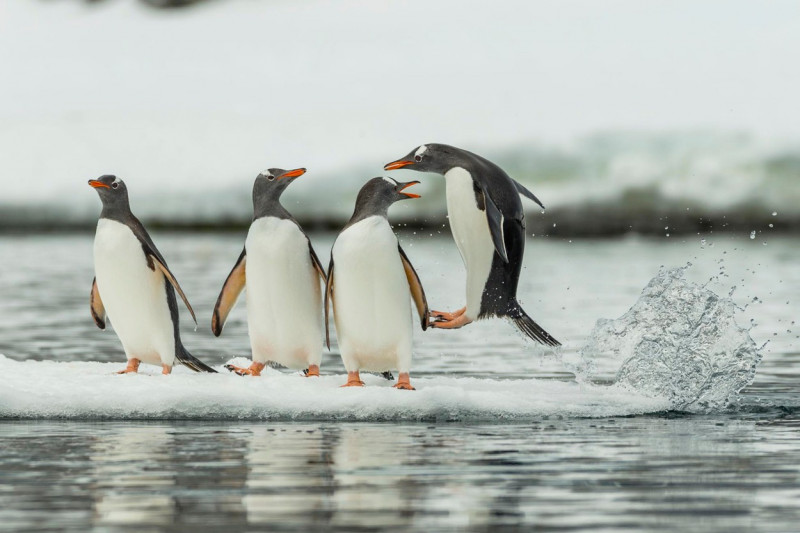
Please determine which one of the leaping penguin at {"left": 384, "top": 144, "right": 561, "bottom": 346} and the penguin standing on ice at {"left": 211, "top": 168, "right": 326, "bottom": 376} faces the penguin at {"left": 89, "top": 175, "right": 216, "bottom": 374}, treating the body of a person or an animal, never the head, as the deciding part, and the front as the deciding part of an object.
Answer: the leaping penguin at {"left": 384, "top": 144, "right": 561, "bottom": 346}

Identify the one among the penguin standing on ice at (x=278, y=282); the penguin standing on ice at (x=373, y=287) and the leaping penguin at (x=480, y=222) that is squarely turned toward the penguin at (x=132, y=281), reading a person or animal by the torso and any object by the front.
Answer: the leaping penguin at (x=480, y=222)

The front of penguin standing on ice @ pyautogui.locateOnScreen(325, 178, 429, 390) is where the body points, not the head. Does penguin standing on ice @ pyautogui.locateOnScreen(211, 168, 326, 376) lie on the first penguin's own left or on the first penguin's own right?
on the first penguin's own right

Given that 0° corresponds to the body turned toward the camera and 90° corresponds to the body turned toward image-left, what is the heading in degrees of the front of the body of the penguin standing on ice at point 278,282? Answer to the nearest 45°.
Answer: approximately 0°

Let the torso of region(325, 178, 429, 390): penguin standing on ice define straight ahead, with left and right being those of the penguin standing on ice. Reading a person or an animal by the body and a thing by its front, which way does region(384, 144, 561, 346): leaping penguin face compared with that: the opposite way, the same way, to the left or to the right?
to the right

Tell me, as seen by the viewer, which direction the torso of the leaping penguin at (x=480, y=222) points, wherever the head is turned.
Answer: to the viewer's left

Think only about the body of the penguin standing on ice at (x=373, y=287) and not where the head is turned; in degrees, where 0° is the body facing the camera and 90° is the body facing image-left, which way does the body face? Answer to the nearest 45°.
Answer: approximately 0°

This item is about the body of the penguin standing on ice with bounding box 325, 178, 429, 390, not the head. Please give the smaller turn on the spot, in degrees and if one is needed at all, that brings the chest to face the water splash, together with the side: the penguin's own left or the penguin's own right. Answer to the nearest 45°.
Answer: approximately 90° to the penguin's own left

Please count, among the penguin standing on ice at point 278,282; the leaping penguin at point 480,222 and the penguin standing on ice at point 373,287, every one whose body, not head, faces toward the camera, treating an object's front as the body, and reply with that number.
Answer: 2

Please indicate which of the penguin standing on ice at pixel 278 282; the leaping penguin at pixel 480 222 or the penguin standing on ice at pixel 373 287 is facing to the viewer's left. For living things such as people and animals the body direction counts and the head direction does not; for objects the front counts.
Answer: the leaping penguin
